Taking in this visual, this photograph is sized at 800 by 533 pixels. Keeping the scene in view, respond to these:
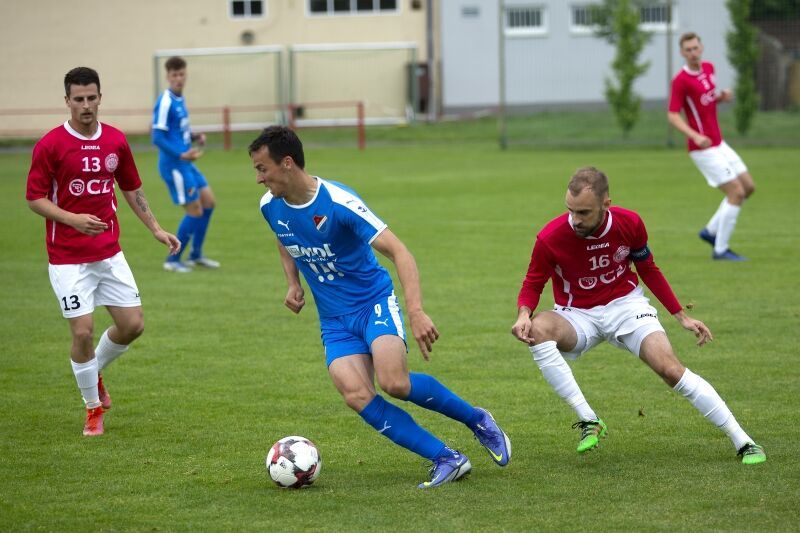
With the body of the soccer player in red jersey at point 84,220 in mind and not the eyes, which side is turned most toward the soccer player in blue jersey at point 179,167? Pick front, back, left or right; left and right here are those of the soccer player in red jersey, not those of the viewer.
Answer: back

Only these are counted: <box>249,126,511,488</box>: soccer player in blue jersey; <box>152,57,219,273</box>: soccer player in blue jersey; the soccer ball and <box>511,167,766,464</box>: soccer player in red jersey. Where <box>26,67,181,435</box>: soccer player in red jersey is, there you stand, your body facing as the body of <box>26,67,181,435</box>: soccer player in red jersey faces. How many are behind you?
1

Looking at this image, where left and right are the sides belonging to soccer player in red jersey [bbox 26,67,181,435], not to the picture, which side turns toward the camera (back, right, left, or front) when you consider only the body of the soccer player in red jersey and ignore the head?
front

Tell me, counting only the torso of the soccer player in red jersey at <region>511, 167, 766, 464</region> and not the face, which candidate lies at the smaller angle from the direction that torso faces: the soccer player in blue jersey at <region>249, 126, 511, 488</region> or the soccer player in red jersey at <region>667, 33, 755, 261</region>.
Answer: the soccer player in blue jersey

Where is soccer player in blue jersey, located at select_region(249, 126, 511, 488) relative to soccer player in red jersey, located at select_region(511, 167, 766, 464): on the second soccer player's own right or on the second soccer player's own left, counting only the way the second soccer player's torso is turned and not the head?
on the second soccer player's own right

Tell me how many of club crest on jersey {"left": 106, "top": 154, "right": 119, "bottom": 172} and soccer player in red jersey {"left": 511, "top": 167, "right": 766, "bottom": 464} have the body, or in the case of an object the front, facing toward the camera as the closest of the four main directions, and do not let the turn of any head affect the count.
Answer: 2

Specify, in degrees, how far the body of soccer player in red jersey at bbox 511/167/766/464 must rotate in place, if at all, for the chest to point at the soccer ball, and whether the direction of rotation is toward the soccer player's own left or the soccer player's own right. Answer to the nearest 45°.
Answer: approximately 45° to the soccer player's own right

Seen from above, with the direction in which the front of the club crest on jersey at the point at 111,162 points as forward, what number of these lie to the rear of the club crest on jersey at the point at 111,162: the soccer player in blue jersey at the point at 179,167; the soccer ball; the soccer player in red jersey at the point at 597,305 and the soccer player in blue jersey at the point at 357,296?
1

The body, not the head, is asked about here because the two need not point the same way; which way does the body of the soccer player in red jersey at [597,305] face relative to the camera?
toward the camera

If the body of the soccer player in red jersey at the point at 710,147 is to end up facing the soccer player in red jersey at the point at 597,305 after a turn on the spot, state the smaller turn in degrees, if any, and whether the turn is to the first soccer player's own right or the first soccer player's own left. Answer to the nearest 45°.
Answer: approximately 45° to the first soccer player's own right
